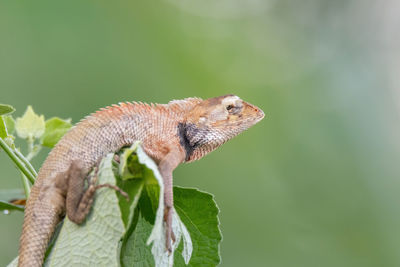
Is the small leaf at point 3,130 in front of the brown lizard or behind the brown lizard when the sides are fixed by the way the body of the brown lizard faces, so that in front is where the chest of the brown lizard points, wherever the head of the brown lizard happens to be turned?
behind

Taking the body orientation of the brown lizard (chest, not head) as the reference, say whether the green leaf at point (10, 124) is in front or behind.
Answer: behind

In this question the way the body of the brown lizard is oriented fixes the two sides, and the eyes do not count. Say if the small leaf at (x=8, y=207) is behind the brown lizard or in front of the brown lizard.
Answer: behind

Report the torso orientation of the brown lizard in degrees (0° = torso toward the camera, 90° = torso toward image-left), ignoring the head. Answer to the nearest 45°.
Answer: approximately 270°
